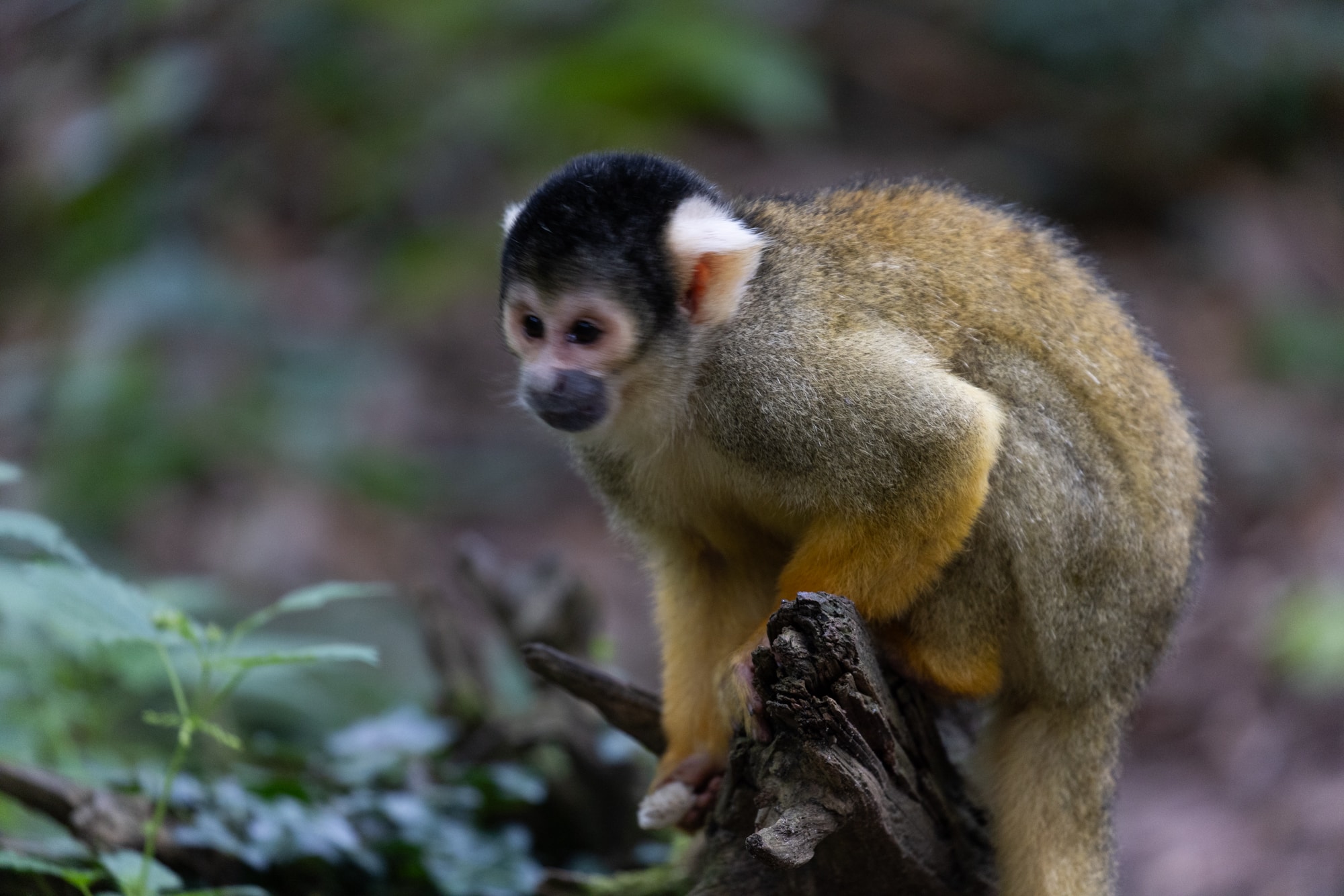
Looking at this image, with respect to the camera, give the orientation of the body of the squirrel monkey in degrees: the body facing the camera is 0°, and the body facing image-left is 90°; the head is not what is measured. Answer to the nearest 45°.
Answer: approximately 45°
